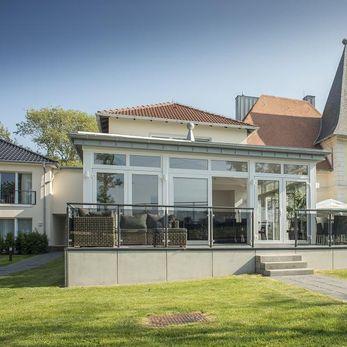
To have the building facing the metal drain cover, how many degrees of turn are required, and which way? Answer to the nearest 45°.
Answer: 0° — it already faces it

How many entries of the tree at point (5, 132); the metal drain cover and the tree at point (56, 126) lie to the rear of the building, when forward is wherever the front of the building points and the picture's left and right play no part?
2

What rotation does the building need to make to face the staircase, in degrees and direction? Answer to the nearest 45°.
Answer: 0° — it already faces it

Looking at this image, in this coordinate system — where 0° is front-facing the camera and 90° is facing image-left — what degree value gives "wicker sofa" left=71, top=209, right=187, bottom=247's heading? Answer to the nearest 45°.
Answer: approximately 0°

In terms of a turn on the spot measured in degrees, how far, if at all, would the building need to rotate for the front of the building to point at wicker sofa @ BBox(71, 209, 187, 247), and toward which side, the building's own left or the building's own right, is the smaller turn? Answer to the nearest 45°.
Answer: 0° — it already faces it

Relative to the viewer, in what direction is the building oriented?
toward the camera

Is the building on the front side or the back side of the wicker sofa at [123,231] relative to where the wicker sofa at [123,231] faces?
on the back side
